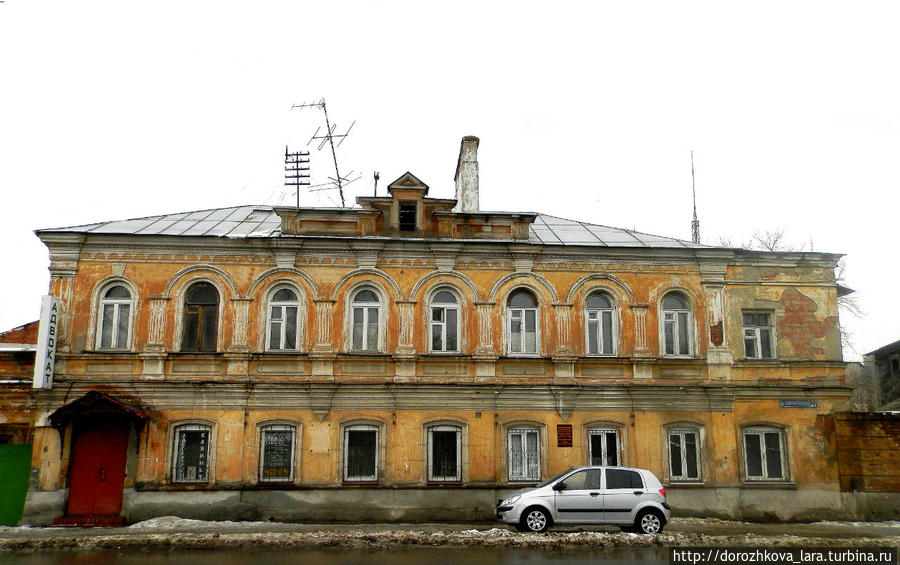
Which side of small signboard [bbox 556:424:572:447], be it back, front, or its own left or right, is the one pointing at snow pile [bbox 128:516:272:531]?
right

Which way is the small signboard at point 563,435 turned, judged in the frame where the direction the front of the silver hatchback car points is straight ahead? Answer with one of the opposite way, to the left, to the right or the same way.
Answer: to the left

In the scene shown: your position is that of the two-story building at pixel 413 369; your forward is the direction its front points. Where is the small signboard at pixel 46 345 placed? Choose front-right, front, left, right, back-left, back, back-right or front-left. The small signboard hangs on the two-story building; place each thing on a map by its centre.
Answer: right

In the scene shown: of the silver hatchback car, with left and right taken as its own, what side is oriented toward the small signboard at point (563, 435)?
right

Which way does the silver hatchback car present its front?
to the viewer's left

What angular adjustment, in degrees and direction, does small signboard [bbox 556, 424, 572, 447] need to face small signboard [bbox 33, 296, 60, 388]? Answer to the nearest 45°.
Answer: approximately 90° to its right

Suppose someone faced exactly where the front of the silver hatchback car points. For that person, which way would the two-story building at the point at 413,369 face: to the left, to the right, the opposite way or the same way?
to the left

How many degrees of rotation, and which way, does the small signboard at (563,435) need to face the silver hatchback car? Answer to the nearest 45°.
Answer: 0° — it already faces it

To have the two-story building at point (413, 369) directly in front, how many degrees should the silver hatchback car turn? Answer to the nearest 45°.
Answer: approximately 45° to its right

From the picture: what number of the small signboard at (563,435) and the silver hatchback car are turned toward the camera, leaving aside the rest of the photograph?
1

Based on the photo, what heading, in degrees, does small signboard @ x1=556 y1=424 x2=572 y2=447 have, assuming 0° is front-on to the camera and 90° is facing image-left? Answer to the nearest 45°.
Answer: approximately 0°
